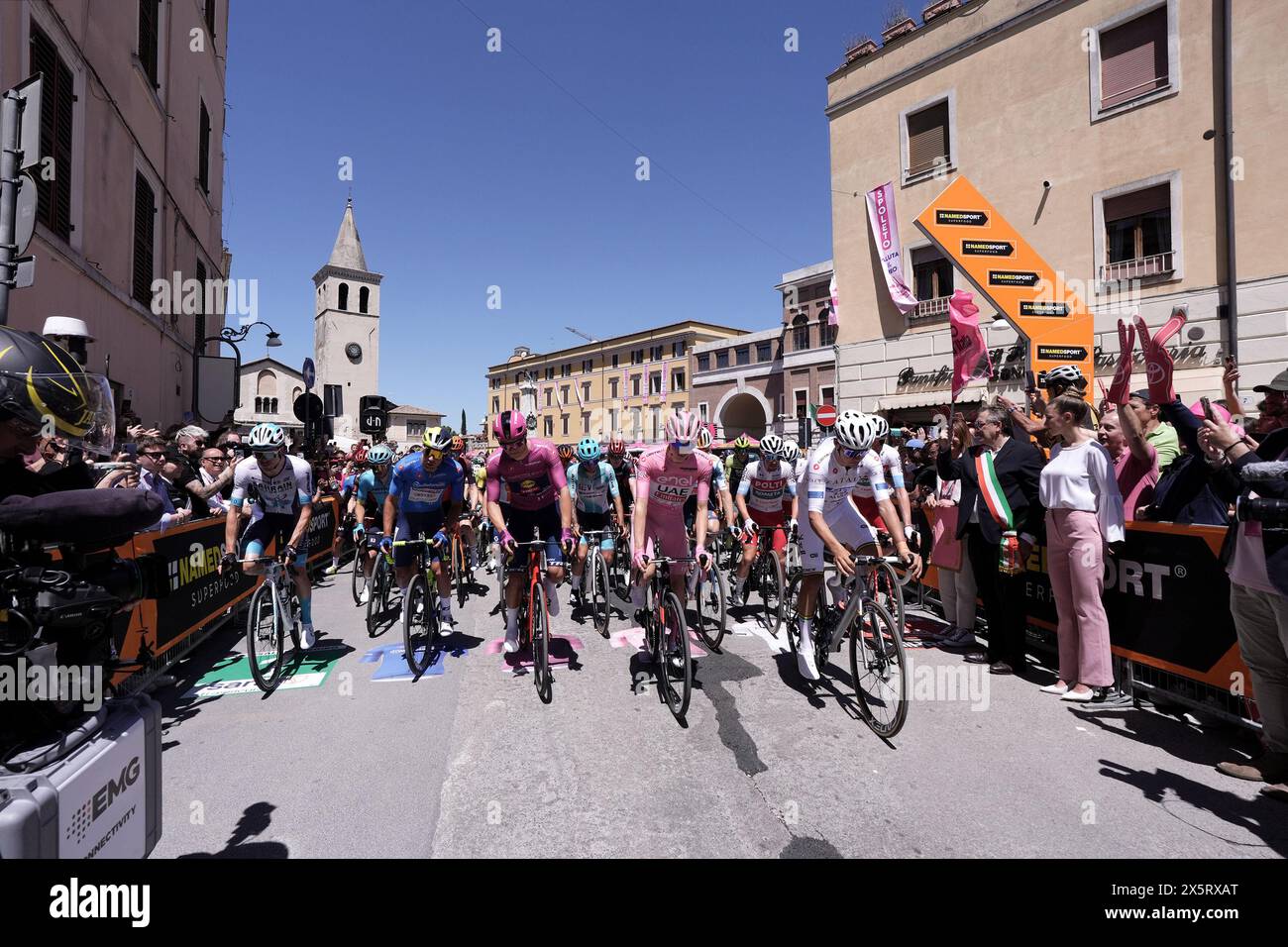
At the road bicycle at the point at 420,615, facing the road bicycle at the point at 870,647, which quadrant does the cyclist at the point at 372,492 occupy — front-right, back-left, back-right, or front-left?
back-left

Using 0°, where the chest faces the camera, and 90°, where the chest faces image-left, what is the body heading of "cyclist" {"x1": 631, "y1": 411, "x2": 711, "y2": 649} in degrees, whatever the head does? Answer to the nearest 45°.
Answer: approximately 0°

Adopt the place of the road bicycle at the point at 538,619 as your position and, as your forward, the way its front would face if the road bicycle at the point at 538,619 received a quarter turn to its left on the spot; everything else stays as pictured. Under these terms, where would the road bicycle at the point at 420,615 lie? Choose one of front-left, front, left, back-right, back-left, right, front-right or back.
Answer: back-left

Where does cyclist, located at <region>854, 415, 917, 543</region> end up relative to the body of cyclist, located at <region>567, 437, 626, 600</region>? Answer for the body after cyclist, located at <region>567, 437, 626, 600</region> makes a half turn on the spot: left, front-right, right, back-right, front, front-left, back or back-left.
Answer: back-right

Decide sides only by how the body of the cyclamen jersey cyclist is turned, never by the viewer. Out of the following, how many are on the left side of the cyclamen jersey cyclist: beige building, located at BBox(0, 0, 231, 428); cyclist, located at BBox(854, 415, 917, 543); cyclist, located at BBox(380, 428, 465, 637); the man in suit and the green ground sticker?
2

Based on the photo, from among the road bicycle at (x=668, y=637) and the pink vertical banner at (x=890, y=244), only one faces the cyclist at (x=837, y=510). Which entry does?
the pink vertical banner

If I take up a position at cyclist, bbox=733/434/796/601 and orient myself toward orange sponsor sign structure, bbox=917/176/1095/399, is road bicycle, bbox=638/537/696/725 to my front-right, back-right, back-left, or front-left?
back-right

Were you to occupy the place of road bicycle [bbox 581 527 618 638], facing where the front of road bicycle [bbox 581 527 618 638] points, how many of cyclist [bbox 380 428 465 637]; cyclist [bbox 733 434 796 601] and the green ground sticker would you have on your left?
1

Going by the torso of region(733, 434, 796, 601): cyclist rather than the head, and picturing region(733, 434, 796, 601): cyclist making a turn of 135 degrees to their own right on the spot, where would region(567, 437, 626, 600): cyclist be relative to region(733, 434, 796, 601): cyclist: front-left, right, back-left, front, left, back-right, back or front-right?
front-left

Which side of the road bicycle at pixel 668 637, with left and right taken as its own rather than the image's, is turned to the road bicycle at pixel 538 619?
right

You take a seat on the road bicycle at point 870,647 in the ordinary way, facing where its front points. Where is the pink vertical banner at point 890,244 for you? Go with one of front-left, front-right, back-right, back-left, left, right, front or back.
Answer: back-left
